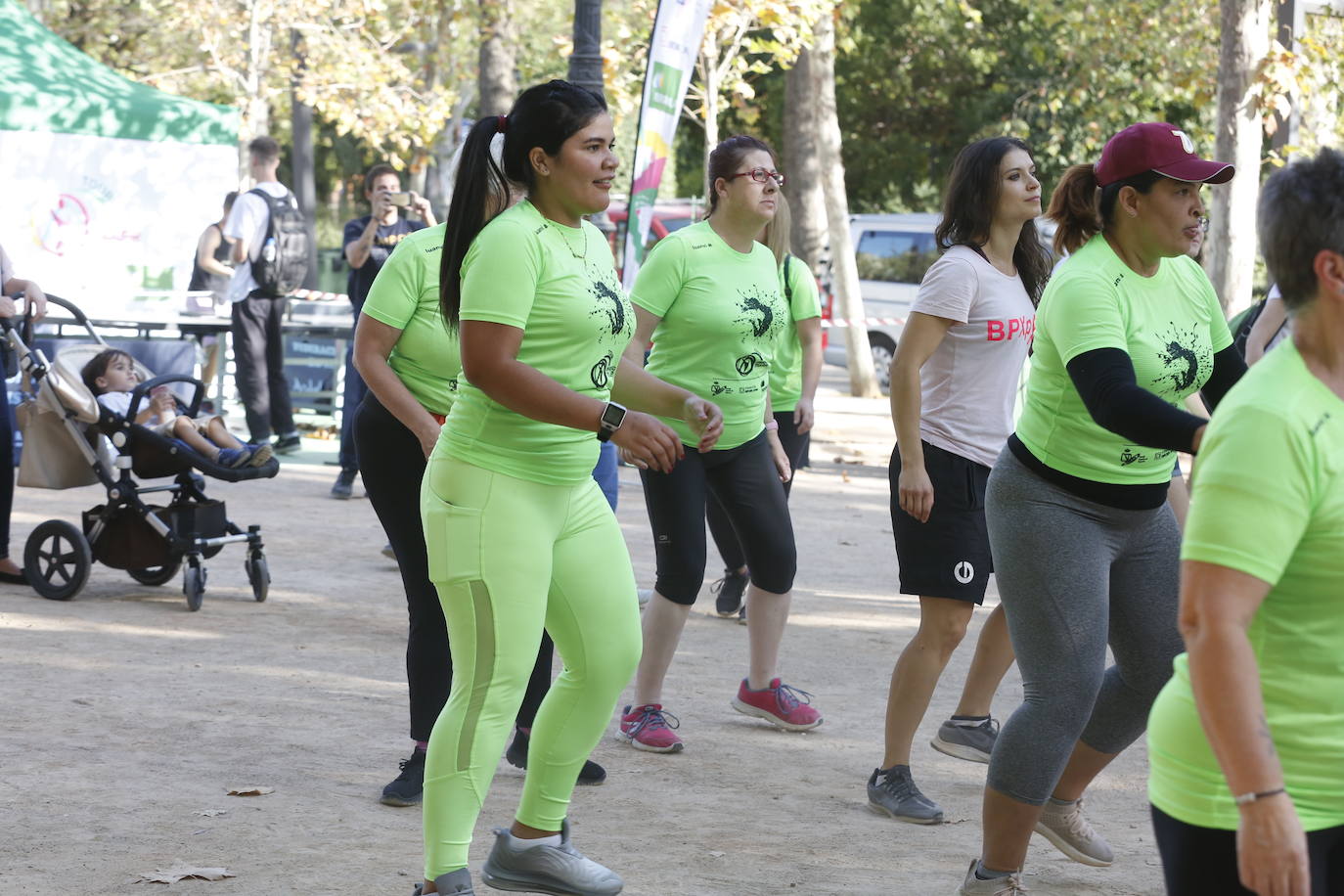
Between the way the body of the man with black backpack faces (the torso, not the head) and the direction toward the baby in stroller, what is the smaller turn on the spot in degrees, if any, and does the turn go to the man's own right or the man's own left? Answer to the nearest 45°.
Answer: approximately 135° to the man's own left

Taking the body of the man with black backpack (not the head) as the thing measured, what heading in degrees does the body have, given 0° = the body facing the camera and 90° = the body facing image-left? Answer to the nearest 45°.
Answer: approximately 135°

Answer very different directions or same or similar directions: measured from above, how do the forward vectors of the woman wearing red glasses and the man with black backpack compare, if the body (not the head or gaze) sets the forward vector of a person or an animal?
very different directions

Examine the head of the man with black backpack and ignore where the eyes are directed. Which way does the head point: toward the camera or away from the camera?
away from the camera

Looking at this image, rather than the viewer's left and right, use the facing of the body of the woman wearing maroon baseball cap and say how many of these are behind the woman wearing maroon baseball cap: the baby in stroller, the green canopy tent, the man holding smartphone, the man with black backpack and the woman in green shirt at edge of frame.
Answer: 4

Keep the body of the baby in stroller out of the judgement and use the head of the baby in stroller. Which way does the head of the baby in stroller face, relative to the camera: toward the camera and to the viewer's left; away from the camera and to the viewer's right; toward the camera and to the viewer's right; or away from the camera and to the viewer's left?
toward the camera and to the viewer's right

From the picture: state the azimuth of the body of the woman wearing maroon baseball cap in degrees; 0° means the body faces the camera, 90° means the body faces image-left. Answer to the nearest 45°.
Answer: approximately 315°
